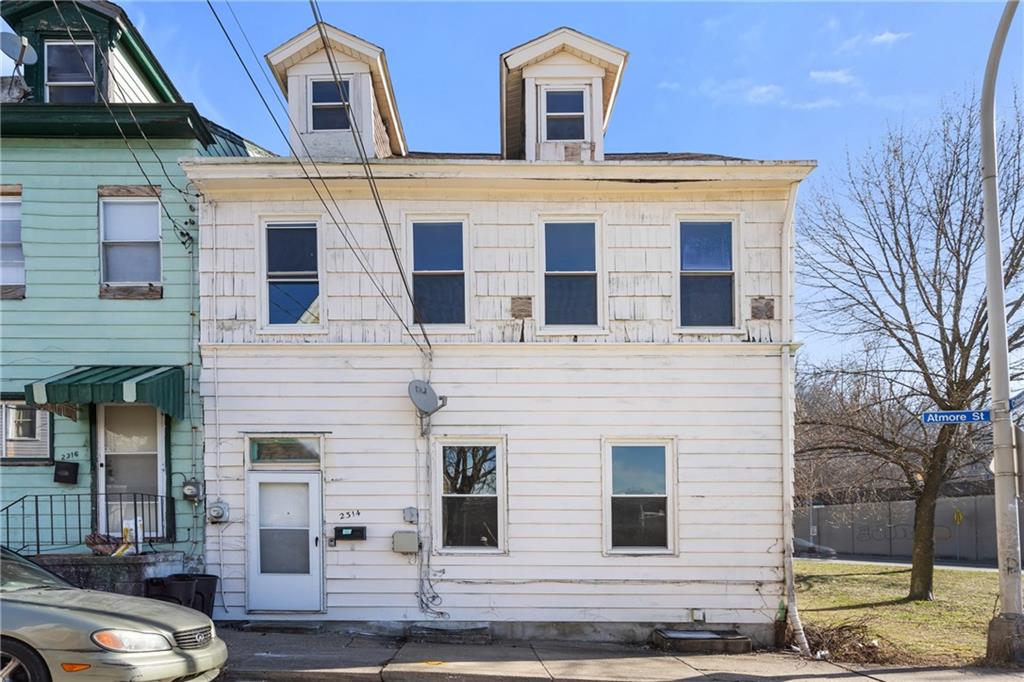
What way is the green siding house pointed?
toward the camera

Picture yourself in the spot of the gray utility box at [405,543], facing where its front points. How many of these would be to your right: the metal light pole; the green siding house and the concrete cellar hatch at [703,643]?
1

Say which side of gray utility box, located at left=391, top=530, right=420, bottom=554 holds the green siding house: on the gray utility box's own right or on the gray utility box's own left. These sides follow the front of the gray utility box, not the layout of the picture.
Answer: on the gray utility box's own right

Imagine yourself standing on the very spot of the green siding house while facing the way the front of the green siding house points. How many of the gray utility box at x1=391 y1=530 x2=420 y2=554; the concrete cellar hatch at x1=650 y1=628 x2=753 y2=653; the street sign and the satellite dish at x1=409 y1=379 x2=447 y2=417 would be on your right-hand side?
0

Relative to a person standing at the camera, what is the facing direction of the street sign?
facing the viewer

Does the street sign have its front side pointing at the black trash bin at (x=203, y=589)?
no

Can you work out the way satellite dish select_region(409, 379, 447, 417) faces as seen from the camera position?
facing the viewer and to the right of the viewer
